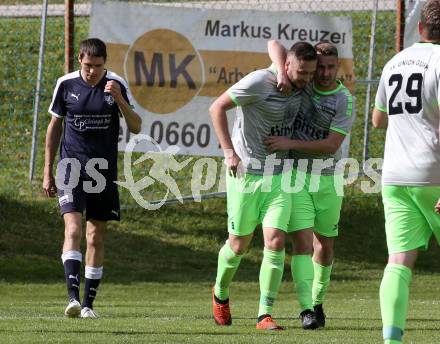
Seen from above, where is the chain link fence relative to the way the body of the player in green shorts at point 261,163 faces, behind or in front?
behind

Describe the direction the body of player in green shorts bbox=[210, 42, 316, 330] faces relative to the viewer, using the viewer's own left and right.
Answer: facing the viewer and to the right of the viewer

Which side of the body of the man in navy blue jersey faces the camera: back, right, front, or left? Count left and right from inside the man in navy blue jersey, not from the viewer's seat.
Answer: front

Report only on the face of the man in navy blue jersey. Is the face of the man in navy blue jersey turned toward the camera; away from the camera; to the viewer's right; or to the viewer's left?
toward the camera

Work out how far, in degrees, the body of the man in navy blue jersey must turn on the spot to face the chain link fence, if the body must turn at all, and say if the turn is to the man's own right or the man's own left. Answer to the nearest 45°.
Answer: approximately 180°

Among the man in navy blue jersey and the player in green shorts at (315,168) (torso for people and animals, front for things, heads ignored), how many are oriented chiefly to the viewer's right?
0

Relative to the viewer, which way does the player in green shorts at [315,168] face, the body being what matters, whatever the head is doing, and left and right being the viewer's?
facing the viewer and to the left of the viewer
